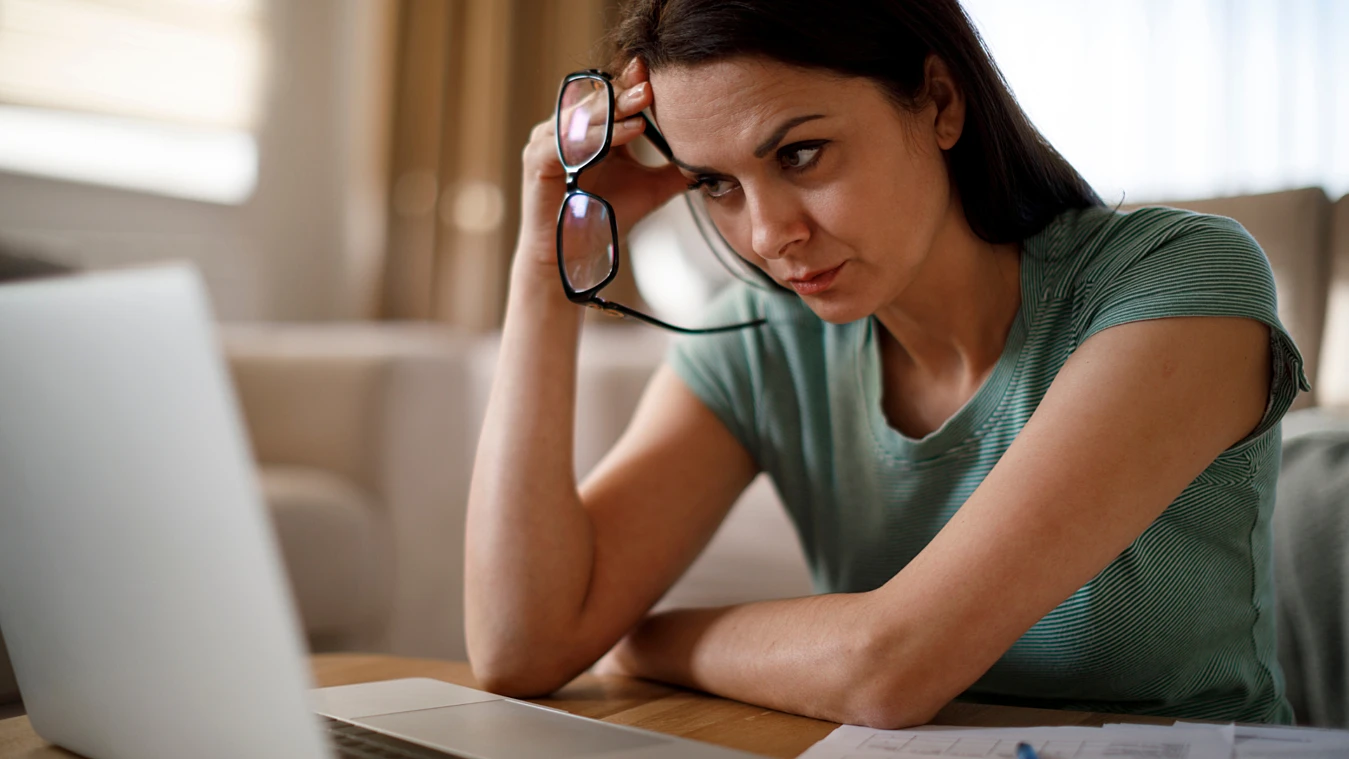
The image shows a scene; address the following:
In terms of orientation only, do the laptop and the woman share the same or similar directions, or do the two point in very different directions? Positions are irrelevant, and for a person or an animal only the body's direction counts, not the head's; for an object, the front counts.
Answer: very different directions

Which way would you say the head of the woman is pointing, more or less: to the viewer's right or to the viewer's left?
to the viewer's left

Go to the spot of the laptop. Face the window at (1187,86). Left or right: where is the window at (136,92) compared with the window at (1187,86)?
left

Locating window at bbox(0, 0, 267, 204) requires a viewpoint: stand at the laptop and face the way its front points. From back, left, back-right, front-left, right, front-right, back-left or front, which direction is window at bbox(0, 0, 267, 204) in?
front-left

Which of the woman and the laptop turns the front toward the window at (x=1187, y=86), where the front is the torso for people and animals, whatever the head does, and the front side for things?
the laptop

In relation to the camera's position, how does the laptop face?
facing away from the viewer and to the right of the viewer

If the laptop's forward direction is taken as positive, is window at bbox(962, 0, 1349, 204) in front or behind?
in front

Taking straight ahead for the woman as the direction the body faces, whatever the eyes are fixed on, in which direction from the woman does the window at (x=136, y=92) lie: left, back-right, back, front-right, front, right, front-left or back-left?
right

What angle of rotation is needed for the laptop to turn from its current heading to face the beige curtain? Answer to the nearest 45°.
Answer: approximately 45° to its left

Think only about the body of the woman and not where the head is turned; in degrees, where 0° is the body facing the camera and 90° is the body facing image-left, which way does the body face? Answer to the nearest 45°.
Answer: approximately 45°
